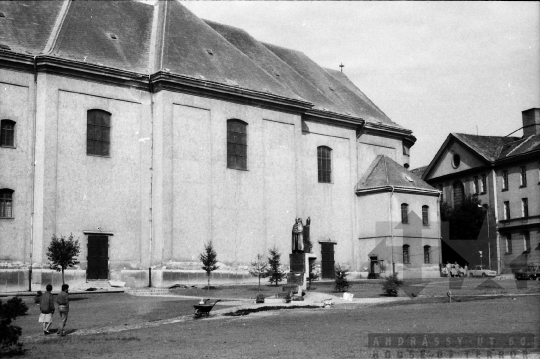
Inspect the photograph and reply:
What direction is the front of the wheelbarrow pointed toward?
to the viewer's left

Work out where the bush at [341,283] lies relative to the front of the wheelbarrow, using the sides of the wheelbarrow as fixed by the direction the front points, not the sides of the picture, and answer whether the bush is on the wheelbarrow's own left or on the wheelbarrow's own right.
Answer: on the wheelbarrow's own right

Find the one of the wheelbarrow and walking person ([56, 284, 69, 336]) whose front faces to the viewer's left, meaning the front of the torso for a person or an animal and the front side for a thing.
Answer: the wheelbarrow
